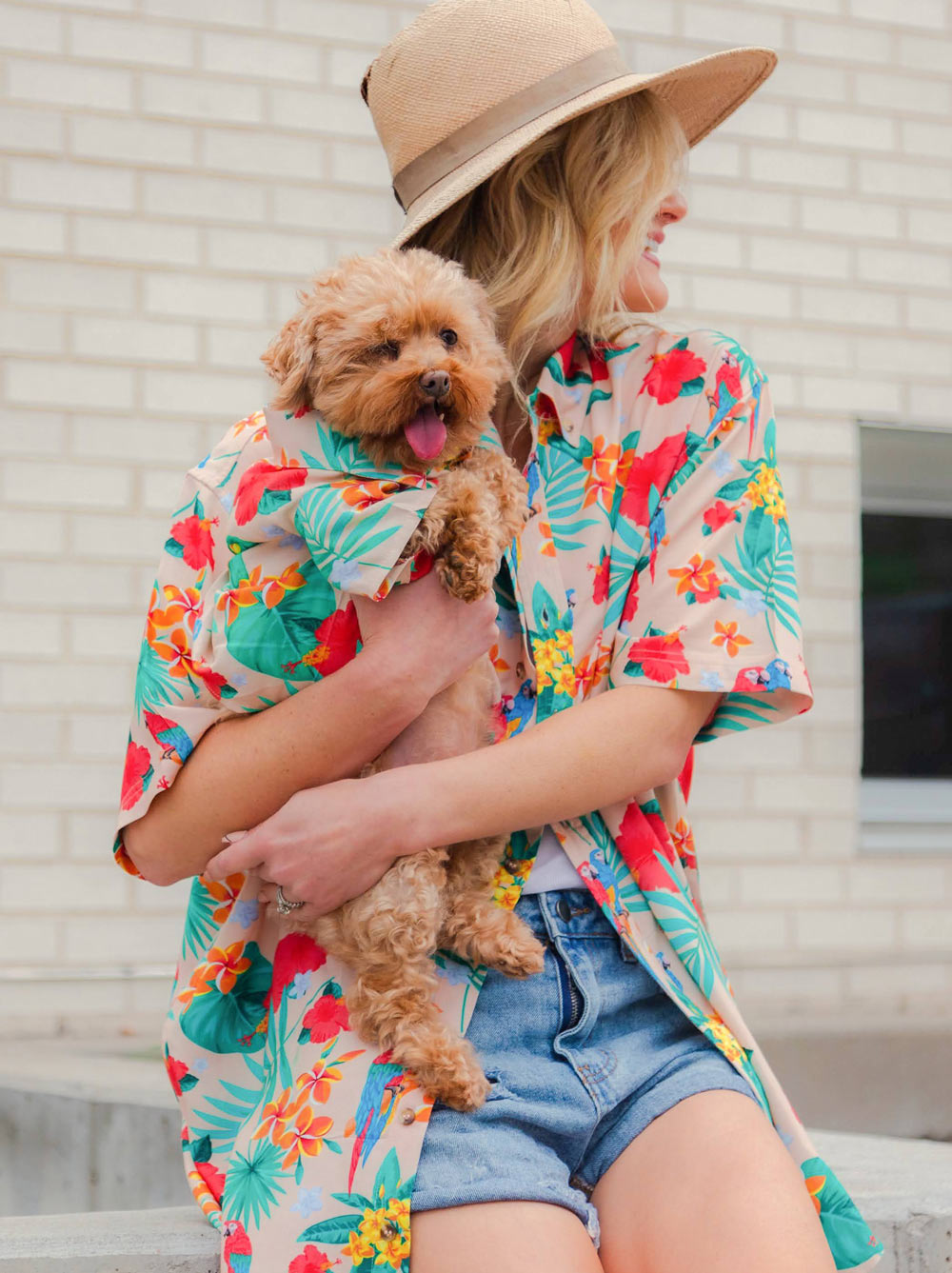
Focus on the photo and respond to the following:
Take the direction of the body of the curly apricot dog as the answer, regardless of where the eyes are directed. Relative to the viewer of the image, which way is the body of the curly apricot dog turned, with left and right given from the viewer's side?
facing the viewer and to the right of the viewer

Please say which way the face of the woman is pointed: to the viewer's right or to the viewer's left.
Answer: to the viewer's right
